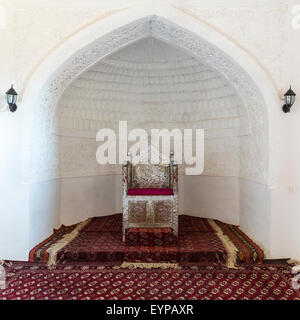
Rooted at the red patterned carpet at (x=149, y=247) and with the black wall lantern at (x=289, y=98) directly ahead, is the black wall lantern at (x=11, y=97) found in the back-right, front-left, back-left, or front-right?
back-right

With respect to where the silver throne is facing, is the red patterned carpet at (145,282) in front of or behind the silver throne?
in front

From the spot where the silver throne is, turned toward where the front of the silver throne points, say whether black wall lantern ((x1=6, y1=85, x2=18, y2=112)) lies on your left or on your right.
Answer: on your right

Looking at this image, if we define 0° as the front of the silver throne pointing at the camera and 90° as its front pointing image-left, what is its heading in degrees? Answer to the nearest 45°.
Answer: approximately 0°

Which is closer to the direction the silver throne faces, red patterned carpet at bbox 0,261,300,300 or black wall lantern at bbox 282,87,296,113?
the red patterned carpet
